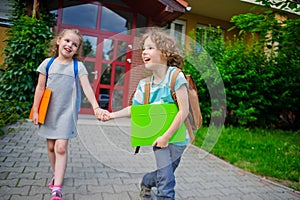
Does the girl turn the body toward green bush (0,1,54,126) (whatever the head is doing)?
no

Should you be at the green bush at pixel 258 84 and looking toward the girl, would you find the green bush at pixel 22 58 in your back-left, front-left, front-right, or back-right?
front-right

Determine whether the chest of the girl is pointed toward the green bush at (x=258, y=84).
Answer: no

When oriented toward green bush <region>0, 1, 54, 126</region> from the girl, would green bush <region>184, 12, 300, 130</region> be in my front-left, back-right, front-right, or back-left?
front-right

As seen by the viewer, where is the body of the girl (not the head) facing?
toward the camera
